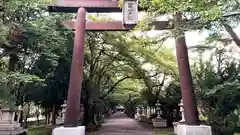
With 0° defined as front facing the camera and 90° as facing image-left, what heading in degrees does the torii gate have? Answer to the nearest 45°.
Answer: approximately 0°
